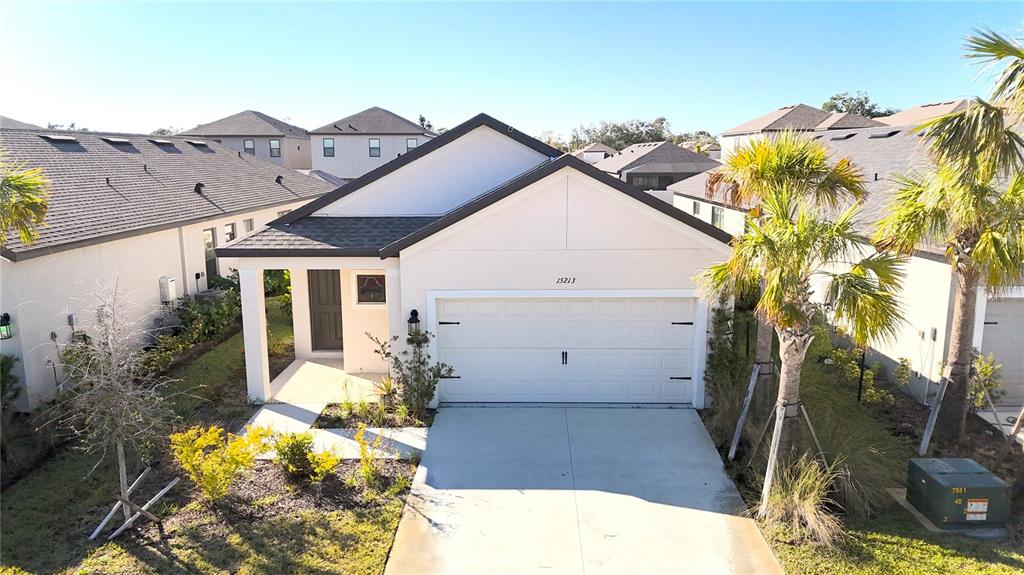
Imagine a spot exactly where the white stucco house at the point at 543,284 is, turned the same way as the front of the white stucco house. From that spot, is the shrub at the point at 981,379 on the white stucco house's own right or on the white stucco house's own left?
on the white stucco house's own left

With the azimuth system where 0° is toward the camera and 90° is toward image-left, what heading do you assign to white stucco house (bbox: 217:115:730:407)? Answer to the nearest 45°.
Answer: approximately 0°

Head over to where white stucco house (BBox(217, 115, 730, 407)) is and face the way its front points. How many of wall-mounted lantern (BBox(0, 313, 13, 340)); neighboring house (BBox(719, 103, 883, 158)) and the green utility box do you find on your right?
1

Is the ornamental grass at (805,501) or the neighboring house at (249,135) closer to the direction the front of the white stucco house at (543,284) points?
the ornamental grass

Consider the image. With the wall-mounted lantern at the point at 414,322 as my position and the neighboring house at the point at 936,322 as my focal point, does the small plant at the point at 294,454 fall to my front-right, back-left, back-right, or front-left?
back-right
